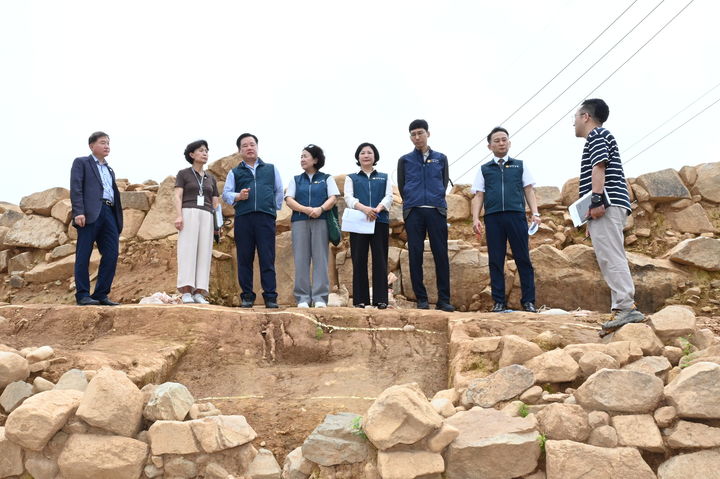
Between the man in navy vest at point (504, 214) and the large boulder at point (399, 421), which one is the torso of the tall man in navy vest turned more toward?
the large boulder

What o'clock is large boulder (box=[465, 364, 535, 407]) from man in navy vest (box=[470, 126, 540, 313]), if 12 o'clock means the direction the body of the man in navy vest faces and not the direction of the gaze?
The large boulder is roughly at 12 o'clock from the man in navy vest.

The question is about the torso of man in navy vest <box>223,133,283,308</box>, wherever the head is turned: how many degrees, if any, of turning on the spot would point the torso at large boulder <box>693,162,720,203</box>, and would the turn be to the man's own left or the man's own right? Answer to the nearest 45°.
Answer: approximately 90° to the man's own left

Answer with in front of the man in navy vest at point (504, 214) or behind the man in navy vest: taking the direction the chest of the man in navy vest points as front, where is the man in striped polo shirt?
in front

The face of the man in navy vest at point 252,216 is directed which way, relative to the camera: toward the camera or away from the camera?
toward the camera

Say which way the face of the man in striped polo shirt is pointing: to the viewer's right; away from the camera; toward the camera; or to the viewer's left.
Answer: to the viewer's left

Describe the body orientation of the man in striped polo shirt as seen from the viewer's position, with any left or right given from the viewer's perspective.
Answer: facing to the left of the viewer

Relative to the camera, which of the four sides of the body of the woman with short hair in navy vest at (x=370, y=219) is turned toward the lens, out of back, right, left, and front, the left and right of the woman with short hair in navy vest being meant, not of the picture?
front

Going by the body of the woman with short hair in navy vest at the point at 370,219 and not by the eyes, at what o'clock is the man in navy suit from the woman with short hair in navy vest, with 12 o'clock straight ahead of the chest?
The man in navy suit is roughly at 3 o'clock from the woman with short hair in navy vest.

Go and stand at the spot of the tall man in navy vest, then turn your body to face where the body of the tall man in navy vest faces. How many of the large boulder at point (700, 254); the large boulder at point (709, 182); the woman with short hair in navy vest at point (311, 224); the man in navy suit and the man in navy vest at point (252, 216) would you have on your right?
3

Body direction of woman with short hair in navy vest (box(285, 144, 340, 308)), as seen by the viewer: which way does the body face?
toward the camera

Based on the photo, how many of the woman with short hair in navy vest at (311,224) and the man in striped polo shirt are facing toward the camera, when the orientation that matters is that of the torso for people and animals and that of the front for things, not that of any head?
1

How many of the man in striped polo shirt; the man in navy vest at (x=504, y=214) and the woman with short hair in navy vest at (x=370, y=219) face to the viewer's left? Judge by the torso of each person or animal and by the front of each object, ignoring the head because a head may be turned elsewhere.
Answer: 1

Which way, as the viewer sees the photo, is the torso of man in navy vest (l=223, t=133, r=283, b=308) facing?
toward the camera

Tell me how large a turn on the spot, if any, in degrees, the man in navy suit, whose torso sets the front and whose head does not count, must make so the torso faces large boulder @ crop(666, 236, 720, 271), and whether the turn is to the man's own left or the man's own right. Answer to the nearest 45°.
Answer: approximately 45° to the man's own left

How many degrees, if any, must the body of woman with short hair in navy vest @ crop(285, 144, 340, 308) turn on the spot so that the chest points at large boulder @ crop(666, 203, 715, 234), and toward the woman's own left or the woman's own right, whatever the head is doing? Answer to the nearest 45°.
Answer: approximately 90° to the woman's own left

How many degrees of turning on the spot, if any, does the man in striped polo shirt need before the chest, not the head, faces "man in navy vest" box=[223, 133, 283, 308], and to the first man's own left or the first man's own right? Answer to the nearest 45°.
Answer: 0° — they already face them
